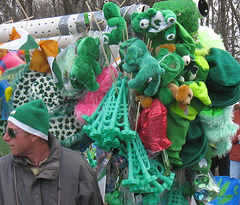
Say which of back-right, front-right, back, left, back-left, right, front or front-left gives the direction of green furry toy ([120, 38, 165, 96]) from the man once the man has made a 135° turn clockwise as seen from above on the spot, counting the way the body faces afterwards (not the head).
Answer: right

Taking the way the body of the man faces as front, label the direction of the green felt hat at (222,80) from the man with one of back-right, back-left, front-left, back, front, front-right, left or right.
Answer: back-left

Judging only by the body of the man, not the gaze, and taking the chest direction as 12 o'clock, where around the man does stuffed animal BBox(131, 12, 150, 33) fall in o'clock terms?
The stuffed animal is roughly at 7 o'clock from the man.

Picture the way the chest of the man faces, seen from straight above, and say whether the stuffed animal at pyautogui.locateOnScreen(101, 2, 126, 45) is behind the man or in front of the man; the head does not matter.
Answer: behind

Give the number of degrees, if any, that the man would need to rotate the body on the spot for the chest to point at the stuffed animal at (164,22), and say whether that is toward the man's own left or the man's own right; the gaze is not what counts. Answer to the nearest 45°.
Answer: approximately 135° to the man's own left

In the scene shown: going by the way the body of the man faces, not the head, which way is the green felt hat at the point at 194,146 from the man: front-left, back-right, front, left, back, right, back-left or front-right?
back-left

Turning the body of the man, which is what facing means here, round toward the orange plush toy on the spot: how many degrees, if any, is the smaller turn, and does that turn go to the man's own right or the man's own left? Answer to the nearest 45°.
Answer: approximately 135° to the man's own left

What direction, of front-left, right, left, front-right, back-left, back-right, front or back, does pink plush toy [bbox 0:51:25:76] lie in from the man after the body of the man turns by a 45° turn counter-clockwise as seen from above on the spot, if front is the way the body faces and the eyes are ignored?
back

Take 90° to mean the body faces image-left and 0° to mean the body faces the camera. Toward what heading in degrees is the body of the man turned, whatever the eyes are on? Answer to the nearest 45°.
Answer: approximately 45°

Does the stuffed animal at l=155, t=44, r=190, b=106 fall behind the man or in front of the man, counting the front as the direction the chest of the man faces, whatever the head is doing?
behind
